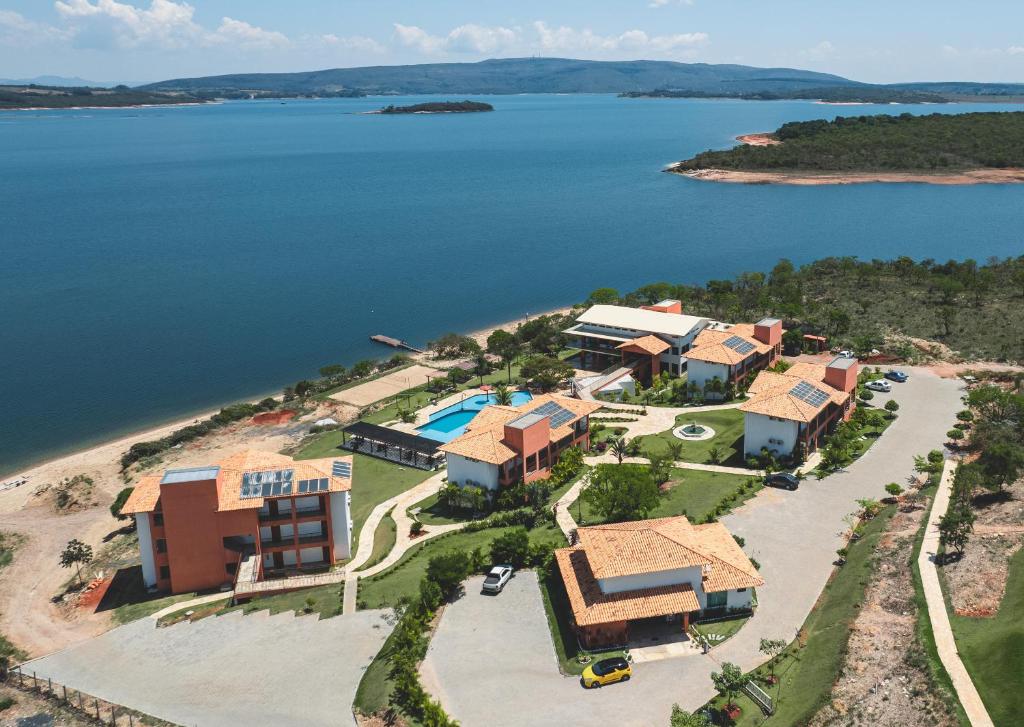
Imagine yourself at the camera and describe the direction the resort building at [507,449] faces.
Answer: facing the viewer and to the right of the viewer

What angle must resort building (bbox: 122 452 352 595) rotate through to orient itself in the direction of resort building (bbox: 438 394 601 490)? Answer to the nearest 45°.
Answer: approximately 90° to its left

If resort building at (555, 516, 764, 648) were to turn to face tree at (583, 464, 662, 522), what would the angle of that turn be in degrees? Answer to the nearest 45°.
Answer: approximately 180°

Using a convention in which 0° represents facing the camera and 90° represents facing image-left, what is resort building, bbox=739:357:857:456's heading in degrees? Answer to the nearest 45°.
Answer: approximately 315°

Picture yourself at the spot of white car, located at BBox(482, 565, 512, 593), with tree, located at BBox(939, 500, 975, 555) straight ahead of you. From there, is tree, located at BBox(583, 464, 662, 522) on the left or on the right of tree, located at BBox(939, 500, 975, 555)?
left

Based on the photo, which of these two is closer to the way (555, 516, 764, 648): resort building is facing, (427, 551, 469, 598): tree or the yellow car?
the yellow car

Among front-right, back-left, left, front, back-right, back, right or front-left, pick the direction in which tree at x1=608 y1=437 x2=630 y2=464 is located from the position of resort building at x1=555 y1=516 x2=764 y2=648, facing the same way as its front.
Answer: back

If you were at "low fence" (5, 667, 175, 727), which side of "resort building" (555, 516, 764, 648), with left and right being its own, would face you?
right

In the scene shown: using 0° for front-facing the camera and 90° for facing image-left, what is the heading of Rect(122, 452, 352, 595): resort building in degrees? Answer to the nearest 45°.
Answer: approximately 0°

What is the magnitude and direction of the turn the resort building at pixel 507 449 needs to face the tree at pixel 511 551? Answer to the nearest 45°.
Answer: approximately 45° to its right

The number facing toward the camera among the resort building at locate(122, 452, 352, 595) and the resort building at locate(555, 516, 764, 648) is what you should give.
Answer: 2

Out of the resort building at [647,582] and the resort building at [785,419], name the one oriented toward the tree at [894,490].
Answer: the resort building at [785,419]

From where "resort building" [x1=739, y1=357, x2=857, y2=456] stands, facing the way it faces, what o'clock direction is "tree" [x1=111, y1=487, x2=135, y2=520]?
The tree is roughly at 4 o'clock from the resort building.

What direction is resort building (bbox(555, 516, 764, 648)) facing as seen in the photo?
toward the camera
